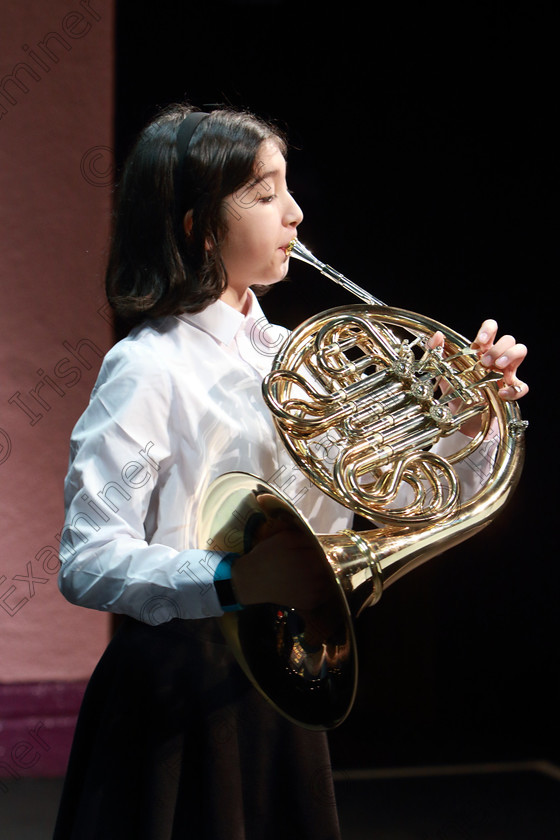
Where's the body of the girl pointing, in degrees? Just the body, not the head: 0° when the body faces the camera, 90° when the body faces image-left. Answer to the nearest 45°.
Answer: approximately 270°

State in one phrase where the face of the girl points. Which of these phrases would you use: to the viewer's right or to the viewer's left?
to the viewer's right
